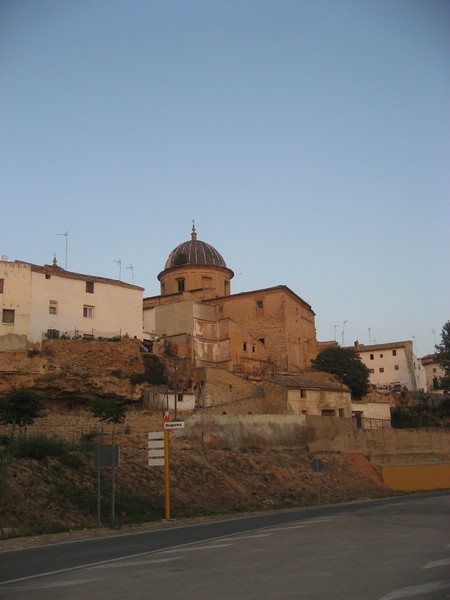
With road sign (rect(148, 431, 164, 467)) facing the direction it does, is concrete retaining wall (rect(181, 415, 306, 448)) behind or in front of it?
behind

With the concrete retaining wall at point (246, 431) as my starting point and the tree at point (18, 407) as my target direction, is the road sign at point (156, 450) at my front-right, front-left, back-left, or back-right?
front-left

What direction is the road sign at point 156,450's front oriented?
toward the camera

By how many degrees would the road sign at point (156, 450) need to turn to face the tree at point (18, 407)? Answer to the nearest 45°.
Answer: approximately 135° to its right

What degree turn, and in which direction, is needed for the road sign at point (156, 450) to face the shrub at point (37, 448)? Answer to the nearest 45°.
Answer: approximately 135° to its right
